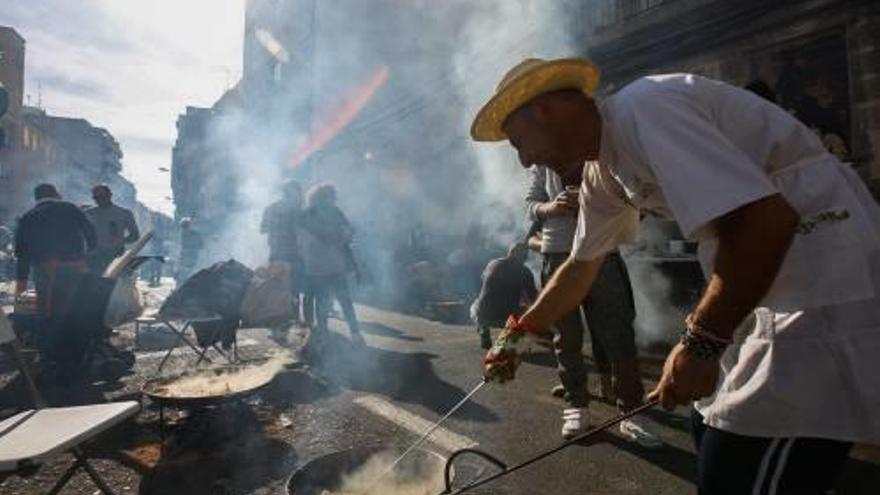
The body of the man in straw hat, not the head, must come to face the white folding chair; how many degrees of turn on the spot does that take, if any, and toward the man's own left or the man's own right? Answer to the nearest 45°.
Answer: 0° — they already face it

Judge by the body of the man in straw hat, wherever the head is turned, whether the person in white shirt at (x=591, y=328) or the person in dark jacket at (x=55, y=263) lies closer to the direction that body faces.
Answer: the person in dark jacket

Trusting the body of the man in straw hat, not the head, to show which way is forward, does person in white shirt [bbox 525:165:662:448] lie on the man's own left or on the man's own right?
on the man's own right

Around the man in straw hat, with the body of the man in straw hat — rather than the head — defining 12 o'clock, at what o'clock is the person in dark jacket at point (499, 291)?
The person in dark jacket is roughly at 2 o'clock from the man in straw hat.

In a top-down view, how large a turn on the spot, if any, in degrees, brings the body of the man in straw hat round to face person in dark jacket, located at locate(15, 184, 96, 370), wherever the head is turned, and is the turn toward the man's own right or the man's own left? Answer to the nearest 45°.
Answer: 0° — they already face them

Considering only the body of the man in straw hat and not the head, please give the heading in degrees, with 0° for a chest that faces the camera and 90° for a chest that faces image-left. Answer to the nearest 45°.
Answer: approximately 90°
